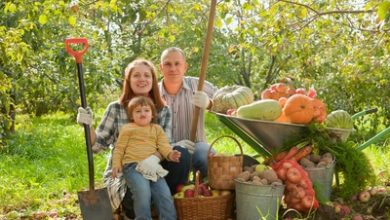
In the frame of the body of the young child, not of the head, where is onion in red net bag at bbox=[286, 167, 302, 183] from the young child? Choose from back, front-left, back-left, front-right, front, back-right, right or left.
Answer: left

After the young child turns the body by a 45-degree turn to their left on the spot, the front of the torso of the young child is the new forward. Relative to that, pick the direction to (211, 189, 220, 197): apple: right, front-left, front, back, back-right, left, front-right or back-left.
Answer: front-left

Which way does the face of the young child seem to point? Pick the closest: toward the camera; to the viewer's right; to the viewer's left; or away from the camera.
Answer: toward the camera

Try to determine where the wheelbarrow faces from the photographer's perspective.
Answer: facing to the left of the viewer

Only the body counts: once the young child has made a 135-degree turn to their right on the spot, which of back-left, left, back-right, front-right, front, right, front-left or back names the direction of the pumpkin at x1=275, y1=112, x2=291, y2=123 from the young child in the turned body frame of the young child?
back-right

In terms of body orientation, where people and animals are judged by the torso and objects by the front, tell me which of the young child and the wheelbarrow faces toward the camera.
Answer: the young child

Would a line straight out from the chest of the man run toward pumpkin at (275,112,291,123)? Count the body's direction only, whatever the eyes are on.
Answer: no

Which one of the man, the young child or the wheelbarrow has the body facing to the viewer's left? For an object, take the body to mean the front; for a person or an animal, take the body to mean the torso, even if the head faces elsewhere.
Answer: the wheelbarrow

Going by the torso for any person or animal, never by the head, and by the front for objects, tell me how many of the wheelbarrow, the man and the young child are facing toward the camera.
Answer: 2

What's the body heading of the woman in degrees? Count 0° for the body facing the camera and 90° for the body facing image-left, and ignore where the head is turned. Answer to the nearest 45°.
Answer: approximately 0°

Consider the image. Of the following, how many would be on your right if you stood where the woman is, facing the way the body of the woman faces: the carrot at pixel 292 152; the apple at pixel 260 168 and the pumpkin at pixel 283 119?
0

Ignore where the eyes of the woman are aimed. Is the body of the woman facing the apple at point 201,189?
no

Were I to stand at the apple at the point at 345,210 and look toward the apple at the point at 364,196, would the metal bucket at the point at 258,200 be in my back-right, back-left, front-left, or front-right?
back-left

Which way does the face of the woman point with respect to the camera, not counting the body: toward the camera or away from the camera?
toward the camera

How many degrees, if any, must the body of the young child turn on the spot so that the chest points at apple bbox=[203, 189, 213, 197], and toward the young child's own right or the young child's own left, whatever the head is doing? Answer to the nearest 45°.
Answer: approximately 90° to the young child's own left

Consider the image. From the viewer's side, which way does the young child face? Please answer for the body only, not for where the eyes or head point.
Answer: toward the camera

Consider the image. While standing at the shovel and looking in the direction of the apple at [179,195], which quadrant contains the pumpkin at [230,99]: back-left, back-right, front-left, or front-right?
front-left

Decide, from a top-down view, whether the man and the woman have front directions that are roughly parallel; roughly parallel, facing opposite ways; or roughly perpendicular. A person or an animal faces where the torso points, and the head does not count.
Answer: roughly parallel
